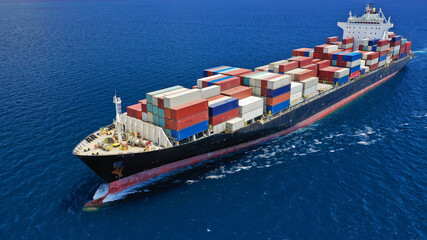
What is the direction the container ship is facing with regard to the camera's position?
facing the viewer and to the left of the viewer
